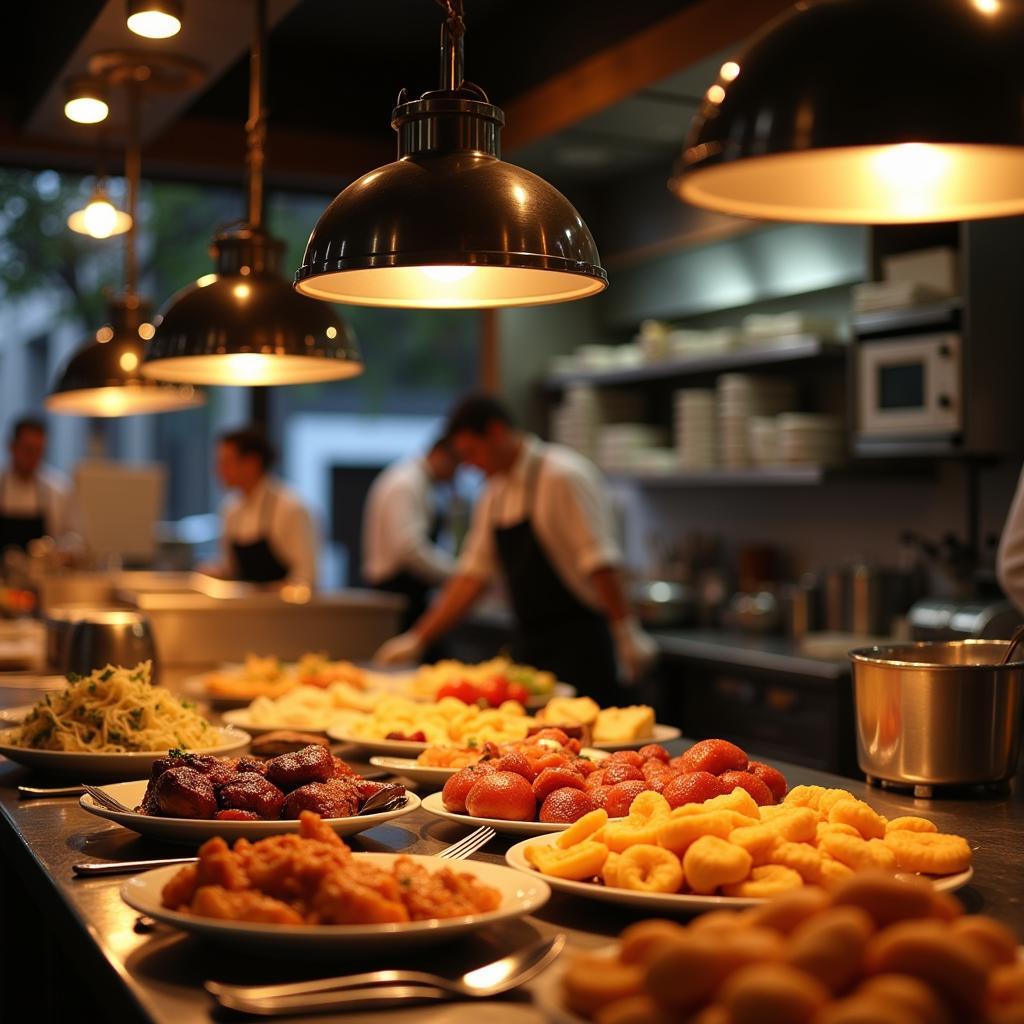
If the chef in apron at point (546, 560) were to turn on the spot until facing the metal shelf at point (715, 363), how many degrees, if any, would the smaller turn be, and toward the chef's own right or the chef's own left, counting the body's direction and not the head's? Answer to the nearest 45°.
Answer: approximately 180°

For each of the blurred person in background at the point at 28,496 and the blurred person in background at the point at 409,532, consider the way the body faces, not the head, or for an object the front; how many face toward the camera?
1

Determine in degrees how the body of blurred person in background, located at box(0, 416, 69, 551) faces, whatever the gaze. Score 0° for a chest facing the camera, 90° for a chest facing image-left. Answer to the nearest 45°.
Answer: approximately 0°

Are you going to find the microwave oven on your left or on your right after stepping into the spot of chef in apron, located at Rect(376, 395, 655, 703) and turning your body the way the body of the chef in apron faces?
on your left

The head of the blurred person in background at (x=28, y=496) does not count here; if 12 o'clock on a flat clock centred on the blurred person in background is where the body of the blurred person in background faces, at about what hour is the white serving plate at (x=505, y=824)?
The white serving plate is roughly at 12 o'clock from the blurred person in background.

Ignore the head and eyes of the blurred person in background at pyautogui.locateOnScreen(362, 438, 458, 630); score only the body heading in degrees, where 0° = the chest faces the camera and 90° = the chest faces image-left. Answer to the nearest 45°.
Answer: approximately 270°

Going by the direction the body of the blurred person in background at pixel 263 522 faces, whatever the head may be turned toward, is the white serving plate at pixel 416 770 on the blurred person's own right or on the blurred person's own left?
on the blurred person's own left

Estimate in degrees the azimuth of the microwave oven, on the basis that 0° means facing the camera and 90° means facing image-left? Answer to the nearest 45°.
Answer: approximately 45°

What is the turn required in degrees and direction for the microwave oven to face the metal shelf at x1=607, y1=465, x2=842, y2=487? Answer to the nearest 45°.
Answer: approximately 90° to its right

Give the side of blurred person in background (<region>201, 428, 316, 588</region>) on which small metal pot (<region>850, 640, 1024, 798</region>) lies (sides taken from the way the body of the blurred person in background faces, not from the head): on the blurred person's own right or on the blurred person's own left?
on the blurred person's own left
